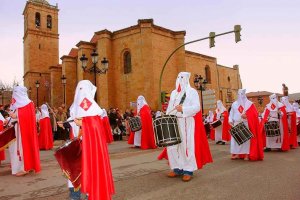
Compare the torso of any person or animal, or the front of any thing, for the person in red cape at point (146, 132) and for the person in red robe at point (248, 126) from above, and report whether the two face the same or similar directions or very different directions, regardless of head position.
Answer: same or similar directions

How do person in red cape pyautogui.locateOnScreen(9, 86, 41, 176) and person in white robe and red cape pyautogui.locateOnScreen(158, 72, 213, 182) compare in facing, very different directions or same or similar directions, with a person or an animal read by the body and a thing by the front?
same or similar directions

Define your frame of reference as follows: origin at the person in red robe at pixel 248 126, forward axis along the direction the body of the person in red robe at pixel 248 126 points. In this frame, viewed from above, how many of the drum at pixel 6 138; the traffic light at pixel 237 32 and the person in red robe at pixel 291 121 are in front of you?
1

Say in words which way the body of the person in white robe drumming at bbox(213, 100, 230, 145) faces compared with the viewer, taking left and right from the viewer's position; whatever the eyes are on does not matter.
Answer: facing the viewer and to the left of the viewer

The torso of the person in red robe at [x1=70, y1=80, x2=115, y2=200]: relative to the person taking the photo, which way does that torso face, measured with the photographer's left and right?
facing to the left of the viewer

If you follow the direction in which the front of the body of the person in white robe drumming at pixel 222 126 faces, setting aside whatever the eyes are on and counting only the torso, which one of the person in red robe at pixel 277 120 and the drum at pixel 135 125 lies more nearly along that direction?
the drum

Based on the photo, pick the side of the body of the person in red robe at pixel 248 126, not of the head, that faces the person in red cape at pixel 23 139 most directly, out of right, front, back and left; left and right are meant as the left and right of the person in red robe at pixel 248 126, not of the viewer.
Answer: front

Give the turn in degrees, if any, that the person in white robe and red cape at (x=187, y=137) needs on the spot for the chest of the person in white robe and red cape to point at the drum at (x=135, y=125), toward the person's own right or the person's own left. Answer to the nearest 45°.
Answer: approximately 135° to the person's own right

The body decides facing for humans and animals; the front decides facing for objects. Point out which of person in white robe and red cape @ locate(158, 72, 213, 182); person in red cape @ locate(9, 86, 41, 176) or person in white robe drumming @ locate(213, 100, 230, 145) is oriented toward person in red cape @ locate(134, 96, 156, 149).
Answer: person in white robe drumming @ locate(213, 100, 230, 145)

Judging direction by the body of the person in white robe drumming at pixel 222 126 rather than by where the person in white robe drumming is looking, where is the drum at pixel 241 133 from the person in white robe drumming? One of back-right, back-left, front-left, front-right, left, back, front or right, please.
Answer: front-left
